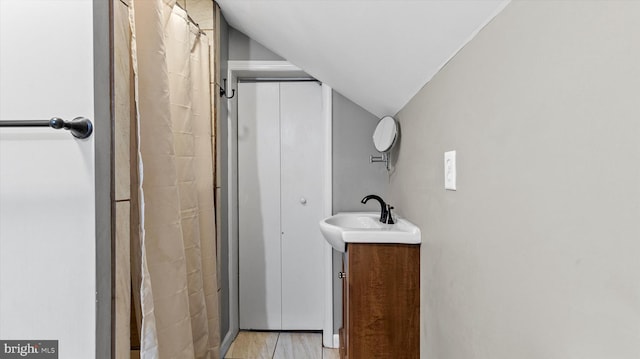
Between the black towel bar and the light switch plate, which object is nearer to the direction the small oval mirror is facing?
the black towel bar

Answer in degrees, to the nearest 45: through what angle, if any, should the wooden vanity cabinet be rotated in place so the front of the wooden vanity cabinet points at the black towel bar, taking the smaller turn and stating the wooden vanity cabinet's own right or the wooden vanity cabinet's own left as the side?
approximately 45° to the wooden vanity cabinet's own left

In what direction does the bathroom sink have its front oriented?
to the viewer's left

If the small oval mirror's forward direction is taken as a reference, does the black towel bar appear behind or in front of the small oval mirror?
in front

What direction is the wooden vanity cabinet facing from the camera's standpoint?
to the viewer's left

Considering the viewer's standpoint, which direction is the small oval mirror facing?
facing the viewer and to the left of the viewer

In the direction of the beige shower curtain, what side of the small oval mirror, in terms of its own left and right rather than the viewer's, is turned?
front
